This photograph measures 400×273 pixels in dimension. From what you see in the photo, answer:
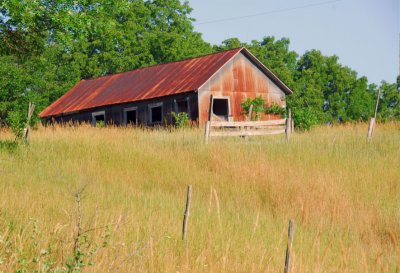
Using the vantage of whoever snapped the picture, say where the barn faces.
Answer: facing the viewer and to the right of the viewer

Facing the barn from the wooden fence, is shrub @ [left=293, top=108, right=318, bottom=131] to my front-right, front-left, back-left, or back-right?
front-right

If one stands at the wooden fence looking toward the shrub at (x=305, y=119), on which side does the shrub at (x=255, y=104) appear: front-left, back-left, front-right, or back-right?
front-left

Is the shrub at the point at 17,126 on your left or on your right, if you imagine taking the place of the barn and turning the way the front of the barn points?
on your right

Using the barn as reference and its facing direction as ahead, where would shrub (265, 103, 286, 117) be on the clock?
The shrub is roughly at 11 o'clock from the barn.

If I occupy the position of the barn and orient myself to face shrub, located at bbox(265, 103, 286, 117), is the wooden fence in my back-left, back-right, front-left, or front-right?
front-right

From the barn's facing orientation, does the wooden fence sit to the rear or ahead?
ahead

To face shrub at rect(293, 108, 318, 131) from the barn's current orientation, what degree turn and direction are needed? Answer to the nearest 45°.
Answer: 0° — it already faces it

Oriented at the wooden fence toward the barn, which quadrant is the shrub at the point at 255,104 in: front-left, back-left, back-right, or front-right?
front-right
